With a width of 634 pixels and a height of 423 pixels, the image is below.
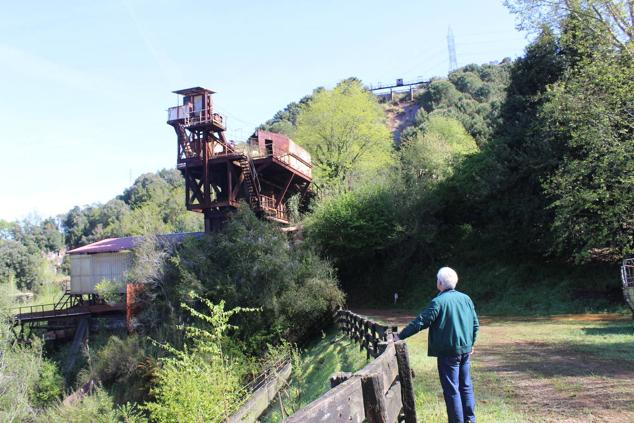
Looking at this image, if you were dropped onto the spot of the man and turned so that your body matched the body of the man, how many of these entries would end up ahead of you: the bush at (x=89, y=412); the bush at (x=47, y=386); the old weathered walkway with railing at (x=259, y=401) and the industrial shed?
4

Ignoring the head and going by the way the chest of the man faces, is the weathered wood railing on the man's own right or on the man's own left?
on the man's own left

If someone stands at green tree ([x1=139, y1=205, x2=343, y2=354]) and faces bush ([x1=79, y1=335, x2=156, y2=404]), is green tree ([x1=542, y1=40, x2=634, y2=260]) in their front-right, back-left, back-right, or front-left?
back-left

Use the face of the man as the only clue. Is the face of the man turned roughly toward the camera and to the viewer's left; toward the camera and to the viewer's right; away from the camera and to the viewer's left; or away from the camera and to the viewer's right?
away from the camera and to the viewer's left

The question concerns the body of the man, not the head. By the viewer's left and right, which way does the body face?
facing away from the viewer and to the left of the viewer

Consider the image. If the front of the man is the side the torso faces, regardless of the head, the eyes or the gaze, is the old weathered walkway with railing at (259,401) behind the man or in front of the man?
in front

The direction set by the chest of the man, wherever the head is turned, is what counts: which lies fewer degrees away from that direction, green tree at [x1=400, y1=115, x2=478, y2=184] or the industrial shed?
the industrial shed

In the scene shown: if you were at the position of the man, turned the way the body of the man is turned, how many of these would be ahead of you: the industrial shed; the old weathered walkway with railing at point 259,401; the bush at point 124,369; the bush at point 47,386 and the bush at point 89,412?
5

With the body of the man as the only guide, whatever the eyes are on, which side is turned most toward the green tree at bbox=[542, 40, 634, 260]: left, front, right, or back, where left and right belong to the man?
right

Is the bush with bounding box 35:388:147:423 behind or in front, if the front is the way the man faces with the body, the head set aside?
in front
